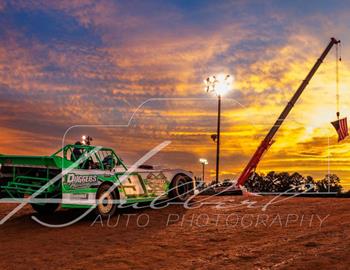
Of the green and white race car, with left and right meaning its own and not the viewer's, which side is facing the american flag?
front

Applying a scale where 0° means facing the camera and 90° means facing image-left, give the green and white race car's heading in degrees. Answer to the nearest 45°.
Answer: approximately 225°

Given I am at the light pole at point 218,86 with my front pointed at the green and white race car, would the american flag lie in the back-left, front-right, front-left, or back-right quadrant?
back-left

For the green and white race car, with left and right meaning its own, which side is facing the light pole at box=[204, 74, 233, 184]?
front
